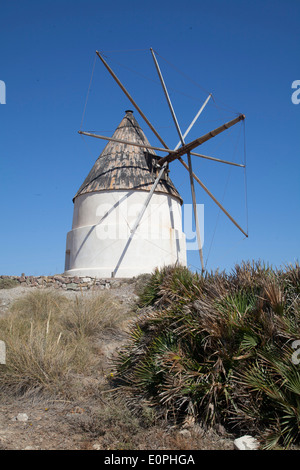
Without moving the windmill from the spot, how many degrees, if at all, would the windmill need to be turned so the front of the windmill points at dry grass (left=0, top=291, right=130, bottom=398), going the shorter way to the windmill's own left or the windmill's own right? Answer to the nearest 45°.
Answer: approximately 45° to the windmill's own right

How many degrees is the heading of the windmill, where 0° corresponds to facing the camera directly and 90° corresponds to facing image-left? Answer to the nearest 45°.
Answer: approximately 315°

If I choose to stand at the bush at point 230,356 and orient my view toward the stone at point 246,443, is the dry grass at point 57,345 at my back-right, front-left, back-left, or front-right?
back-right

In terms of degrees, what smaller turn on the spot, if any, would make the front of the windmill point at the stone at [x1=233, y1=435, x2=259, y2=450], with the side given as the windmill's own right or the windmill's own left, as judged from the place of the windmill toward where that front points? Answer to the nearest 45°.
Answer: approximately 45° to the windmill's own right
